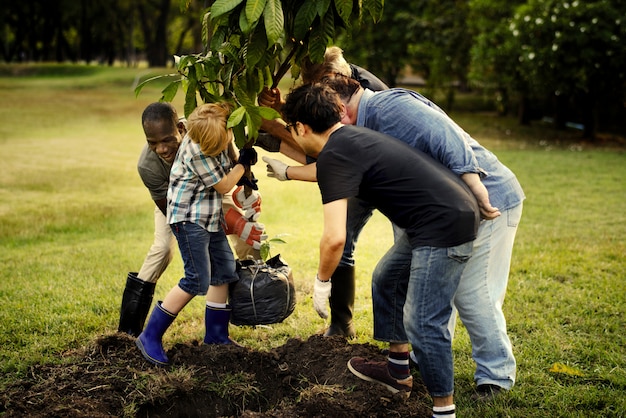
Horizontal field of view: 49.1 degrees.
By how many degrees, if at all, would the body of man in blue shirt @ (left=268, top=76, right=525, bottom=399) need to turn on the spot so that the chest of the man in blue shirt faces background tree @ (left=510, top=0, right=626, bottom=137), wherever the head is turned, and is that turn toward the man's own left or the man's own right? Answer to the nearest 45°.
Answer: approximately 90° to the man's own right

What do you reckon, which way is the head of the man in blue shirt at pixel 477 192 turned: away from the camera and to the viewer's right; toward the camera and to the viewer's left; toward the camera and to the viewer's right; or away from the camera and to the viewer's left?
away from the camera and to the viewer's left

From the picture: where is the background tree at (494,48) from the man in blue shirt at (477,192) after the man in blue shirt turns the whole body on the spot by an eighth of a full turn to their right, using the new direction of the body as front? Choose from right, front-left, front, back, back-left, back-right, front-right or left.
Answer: front-right

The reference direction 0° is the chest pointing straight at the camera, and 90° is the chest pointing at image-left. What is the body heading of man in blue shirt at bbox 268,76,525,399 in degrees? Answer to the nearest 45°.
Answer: approximately 90°

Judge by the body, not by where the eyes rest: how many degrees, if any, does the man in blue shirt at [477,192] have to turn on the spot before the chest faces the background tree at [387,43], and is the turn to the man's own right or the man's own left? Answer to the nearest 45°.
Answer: approximately 90° to the man's own right
